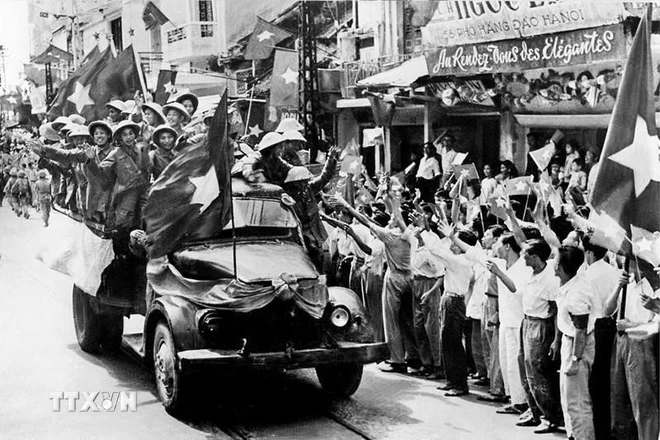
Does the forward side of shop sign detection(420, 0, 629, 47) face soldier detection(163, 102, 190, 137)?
yes

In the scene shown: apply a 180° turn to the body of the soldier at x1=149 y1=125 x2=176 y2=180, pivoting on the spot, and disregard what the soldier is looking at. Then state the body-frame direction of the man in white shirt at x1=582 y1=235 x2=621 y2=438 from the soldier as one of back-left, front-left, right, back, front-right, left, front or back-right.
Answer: back

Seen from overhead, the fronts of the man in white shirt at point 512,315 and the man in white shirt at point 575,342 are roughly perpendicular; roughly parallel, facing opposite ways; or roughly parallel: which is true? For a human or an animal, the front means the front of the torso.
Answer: roughly parallel

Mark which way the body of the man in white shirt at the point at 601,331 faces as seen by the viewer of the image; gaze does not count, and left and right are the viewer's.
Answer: facing to the left of the viewer

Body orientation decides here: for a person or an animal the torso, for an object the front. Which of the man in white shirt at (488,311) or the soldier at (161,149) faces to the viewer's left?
the man in white shirt

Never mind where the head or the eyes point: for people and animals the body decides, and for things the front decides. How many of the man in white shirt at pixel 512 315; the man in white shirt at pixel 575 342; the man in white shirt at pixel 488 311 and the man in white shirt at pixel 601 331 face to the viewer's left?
4

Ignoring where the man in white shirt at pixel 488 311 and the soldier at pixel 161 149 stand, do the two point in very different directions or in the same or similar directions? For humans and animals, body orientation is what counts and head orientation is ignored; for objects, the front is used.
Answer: very different directions

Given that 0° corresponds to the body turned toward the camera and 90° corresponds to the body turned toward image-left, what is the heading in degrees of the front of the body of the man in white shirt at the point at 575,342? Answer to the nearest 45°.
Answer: approximately 90°

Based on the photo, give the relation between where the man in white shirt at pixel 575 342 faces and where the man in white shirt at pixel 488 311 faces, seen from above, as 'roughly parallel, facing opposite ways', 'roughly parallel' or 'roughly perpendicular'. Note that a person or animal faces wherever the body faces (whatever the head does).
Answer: roughly parallel

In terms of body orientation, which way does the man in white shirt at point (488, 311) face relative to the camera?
to the viewer's left

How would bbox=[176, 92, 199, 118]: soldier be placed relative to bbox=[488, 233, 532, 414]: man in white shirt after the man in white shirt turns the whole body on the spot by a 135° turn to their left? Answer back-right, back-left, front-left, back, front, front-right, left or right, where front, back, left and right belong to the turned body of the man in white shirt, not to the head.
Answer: back

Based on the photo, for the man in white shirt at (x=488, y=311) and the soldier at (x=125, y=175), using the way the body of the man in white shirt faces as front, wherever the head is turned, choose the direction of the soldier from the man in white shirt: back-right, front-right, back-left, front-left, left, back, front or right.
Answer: front

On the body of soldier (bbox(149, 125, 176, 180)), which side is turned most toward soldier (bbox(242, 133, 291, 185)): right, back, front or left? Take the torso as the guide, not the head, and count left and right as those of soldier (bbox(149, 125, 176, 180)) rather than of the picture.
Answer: front

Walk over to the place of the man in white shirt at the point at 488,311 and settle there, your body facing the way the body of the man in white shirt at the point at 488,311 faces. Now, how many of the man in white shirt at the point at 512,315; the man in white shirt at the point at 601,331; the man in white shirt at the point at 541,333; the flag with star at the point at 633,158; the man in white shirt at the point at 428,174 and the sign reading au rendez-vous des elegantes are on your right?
2

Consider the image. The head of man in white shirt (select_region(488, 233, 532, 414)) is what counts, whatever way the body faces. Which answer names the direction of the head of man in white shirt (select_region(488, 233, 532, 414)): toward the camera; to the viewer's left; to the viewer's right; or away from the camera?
to the viewer's left
